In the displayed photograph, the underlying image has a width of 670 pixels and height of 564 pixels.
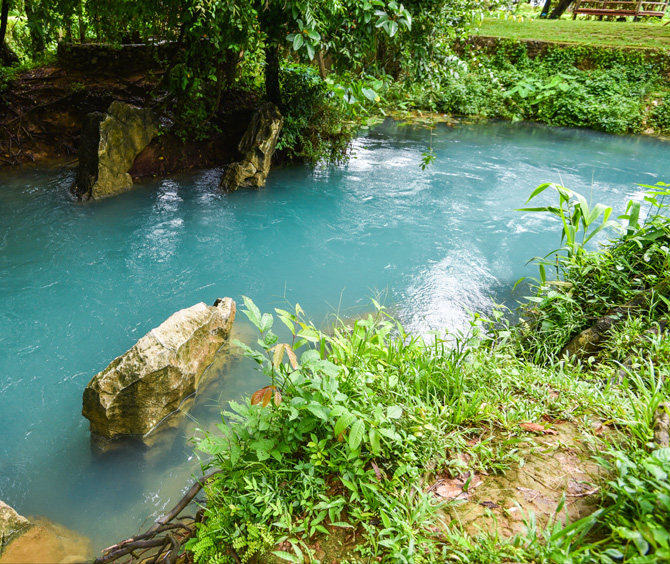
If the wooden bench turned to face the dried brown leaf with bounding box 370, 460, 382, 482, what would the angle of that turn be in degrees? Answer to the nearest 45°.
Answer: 0° — it already faces it

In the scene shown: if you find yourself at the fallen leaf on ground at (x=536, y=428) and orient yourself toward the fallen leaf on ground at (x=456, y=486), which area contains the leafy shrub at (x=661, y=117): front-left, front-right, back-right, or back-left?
back-right

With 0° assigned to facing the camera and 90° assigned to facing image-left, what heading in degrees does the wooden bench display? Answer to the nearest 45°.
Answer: approximately 0°

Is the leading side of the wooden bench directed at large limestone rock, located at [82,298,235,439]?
yes
